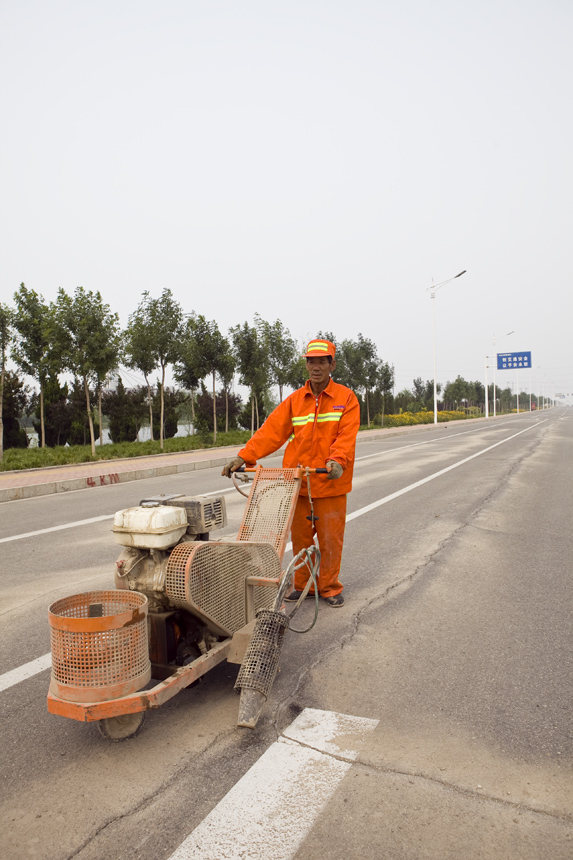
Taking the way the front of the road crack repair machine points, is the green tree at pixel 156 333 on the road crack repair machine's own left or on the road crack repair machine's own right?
on the road crack repair machine's own right

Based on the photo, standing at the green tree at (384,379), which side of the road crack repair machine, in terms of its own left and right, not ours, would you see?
back

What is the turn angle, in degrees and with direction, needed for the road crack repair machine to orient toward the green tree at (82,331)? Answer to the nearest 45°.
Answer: approximately 135° to its right

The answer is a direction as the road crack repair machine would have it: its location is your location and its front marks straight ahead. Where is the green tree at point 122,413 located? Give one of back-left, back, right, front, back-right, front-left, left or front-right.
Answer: back-right

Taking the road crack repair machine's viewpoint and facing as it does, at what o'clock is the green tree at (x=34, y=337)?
The green tree is roughly at 4 o'clock from the road crack repair machine.

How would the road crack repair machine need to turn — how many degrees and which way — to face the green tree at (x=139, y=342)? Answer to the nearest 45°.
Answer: approximately 135° to its right

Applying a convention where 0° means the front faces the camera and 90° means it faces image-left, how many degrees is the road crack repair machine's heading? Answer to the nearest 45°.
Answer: approximately 45°

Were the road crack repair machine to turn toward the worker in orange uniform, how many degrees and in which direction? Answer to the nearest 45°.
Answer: approximately 180°

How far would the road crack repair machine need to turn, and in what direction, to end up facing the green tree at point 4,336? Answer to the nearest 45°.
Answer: approximately 135° to its right

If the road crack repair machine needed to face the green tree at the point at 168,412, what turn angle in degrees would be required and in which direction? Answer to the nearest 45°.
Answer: approximately 135° to its right

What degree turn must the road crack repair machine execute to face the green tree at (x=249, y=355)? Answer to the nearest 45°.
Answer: approximately 135° to its right

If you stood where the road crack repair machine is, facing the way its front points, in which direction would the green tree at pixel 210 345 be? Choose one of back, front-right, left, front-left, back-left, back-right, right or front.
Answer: back-right
